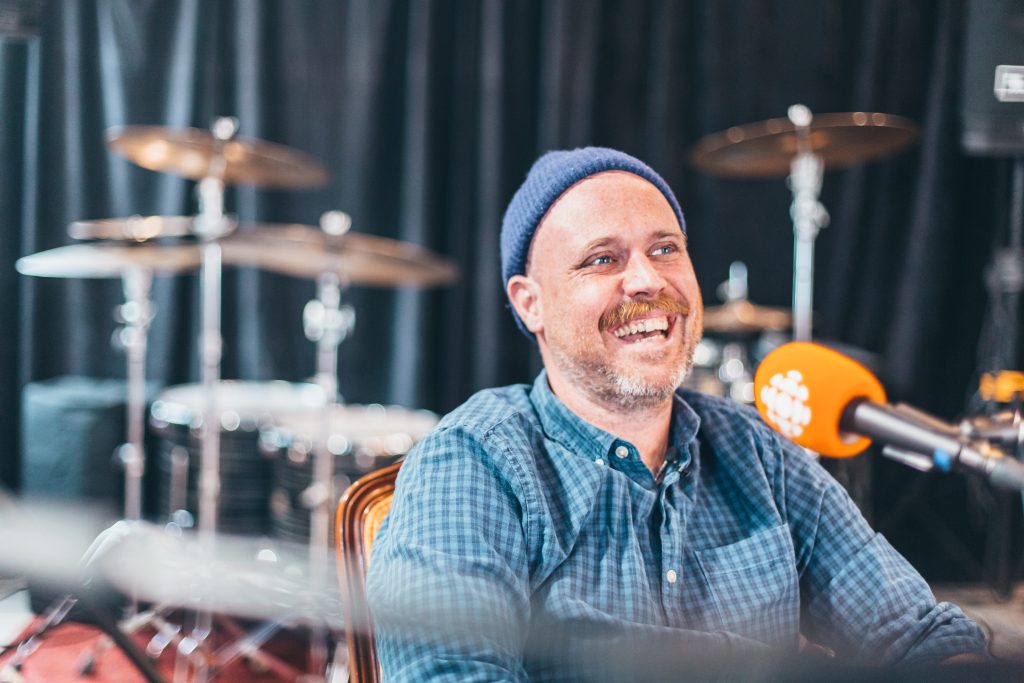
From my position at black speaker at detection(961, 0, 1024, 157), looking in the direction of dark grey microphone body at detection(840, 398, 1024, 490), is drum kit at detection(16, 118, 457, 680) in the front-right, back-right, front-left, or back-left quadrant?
front-right

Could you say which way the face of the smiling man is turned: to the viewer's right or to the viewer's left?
to the viewer's right

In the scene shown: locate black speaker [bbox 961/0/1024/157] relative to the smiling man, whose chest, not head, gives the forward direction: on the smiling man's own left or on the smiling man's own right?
on the smiling man's own left

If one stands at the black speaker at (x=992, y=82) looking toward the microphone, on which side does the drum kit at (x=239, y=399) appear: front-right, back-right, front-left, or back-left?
front-right

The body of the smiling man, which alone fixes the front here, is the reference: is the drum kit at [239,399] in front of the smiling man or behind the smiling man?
behind
